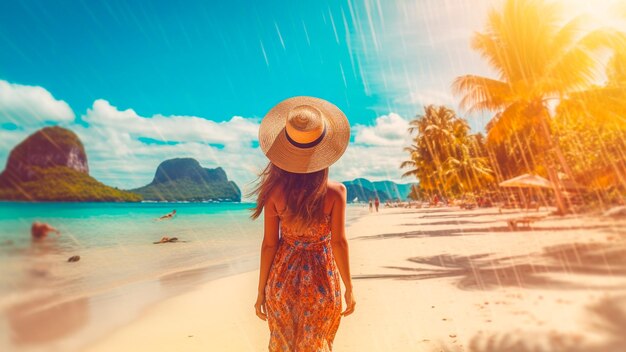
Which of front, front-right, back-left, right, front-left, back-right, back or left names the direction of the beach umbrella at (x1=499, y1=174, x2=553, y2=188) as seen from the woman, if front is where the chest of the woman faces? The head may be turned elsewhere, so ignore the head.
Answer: front-right

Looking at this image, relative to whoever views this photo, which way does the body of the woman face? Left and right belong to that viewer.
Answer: facing away from the viewer

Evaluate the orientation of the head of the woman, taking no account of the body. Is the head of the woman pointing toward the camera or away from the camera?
away from the camera

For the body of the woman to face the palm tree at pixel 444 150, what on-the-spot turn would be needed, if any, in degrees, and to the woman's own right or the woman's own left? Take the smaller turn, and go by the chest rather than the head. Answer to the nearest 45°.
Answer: approximately 45° to the woman's own right

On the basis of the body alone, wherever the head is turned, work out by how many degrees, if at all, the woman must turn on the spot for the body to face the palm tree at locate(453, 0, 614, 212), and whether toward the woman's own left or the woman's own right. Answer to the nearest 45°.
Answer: approximately 45° to the woman's own right
